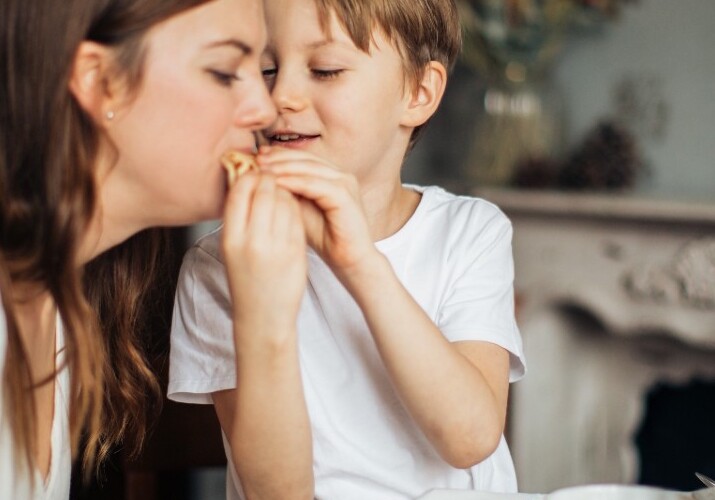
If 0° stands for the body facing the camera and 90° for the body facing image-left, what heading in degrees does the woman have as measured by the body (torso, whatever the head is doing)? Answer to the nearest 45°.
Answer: approximately 270°

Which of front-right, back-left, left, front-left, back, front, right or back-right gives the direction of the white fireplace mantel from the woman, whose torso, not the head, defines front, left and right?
front-left

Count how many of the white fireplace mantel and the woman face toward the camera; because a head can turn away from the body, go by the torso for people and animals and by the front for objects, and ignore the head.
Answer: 1

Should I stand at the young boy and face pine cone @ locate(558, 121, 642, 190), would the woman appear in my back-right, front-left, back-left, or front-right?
back-left

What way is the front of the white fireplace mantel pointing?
toward the camera

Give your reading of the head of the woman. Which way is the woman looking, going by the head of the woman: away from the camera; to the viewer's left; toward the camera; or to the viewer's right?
to the viewer's right

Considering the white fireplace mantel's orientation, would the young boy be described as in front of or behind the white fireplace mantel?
in front

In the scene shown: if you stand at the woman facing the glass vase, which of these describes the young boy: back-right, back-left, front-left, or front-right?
front-right
